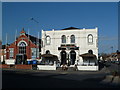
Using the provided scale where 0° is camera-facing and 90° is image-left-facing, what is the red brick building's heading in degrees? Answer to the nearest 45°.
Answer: approximately 0°
